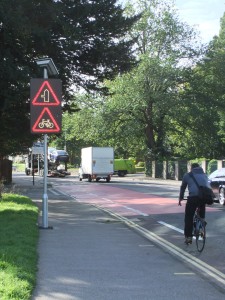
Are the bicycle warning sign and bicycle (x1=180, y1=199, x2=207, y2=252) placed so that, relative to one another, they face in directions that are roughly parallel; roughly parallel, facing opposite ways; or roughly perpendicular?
roughly parallel, facing opposite ways

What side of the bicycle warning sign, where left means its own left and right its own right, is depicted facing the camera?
front

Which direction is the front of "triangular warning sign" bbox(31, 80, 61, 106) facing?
toward the camera

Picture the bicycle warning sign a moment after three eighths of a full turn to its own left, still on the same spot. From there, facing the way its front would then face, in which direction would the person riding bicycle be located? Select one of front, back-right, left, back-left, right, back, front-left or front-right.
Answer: right

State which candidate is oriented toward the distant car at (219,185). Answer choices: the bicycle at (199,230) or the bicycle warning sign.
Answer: the bicycle

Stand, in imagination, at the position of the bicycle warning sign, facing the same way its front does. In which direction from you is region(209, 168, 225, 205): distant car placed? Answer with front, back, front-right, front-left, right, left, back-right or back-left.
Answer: back-left

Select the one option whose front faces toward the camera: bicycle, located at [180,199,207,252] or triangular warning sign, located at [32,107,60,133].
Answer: the triangular warning sign

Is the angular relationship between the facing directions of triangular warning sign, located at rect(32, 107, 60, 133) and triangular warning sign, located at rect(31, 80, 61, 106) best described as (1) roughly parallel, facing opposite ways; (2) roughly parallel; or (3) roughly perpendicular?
roughly parallel

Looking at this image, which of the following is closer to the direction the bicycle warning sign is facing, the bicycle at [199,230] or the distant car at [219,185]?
the bicycle

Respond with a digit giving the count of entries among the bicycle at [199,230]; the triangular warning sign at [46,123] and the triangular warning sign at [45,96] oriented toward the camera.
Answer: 2

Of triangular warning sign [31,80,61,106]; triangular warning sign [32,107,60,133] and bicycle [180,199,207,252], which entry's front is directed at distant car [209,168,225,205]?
the bicycle

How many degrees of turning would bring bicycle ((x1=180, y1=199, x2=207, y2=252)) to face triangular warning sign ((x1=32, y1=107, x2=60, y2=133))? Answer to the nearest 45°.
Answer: approximately 45° to its left

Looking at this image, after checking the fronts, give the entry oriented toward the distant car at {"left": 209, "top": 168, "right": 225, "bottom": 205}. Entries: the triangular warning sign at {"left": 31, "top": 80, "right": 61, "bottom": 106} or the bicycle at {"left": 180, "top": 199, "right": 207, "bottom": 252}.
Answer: the bicycle

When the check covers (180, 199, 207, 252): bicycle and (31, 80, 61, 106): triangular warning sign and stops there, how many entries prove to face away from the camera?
1

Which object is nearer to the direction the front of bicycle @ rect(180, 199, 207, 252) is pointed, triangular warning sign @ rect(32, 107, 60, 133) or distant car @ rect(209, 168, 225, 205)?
the distant car

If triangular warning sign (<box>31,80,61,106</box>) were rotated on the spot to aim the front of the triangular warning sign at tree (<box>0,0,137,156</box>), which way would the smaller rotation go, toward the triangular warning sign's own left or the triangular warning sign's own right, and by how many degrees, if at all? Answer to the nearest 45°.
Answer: approximately 180°

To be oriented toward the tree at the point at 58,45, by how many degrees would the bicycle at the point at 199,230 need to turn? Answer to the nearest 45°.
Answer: approximately 45° to its left

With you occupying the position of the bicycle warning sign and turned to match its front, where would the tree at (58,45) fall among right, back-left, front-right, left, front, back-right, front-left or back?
back

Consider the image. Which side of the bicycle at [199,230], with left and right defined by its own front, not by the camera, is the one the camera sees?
back

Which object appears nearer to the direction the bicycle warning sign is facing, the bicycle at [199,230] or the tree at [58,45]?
the bicycle
